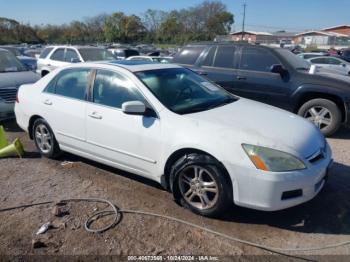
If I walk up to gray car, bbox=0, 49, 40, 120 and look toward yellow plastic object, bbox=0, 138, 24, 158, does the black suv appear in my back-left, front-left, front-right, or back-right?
front-left

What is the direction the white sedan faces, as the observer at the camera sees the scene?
facing the viewer and to the right of the viewer

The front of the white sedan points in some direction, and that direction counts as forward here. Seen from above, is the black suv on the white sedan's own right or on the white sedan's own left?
on the white sedan's own left

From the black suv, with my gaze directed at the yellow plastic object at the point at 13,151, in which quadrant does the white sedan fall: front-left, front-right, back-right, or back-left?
front-left

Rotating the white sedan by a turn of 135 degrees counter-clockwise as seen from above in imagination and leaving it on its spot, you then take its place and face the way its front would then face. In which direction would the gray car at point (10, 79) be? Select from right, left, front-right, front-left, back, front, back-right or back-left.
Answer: front-left

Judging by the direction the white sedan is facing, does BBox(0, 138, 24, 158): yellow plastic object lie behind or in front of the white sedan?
behind
